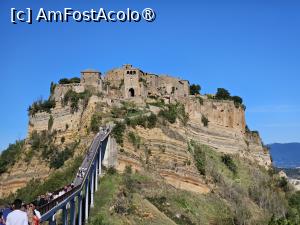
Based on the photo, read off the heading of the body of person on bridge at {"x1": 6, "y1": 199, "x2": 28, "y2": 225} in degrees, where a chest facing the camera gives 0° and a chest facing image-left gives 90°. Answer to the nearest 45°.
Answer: approximately 180°

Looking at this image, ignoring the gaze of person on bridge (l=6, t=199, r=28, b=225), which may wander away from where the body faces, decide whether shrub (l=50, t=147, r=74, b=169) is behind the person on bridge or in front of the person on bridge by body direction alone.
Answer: in front

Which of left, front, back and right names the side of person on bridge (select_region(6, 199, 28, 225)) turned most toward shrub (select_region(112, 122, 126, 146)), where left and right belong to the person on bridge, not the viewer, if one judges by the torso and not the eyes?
front
